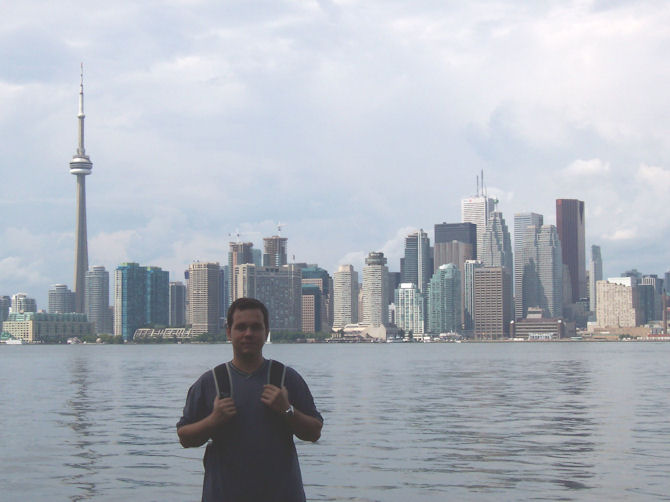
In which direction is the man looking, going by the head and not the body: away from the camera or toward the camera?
toward the camera

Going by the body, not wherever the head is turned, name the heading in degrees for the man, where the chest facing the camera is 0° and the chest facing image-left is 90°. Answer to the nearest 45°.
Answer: approximately 0°
